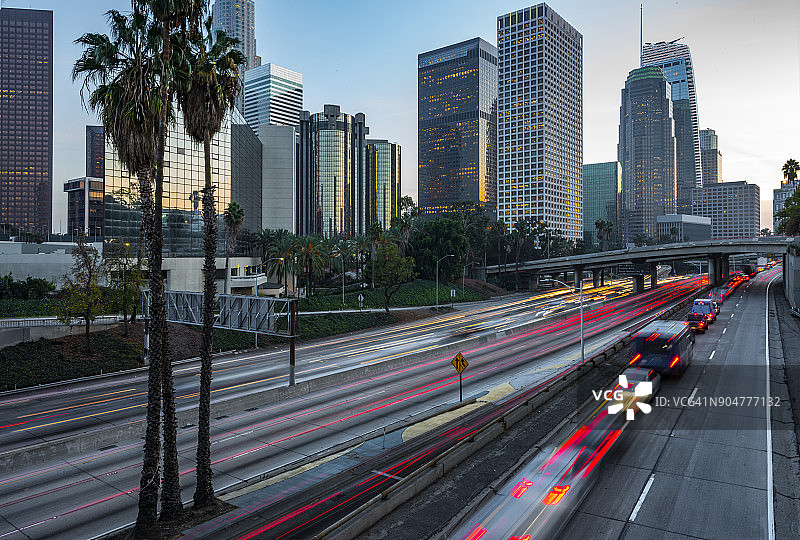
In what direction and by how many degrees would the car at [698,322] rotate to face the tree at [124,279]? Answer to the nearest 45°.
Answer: approximately 135° to its left

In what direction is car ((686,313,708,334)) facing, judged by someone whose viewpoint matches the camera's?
facing away from the viewer

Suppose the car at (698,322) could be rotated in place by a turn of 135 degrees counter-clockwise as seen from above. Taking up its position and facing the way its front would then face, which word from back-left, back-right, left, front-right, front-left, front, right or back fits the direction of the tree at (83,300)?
front

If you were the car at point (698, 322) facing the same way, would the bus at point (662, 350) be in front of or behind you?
behind

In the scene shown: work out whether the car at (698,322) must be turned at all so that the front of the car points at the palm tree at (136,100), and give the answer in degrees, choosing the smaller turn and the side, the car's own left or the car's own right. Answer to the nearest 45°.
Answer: approximately 180°

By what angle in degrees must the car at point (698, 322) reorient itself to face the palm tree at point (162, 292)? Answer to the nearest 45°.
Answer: approximately 180°
